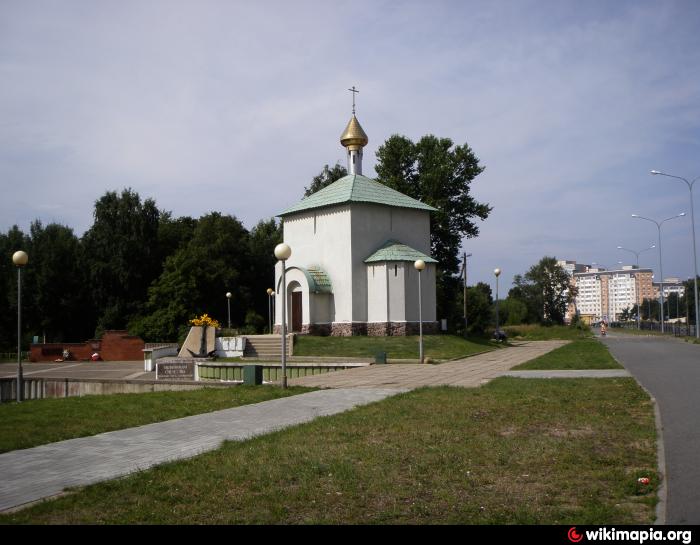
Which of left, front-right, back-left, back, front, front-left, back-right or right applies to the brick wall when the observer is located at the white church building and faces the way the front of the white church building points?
front-right
